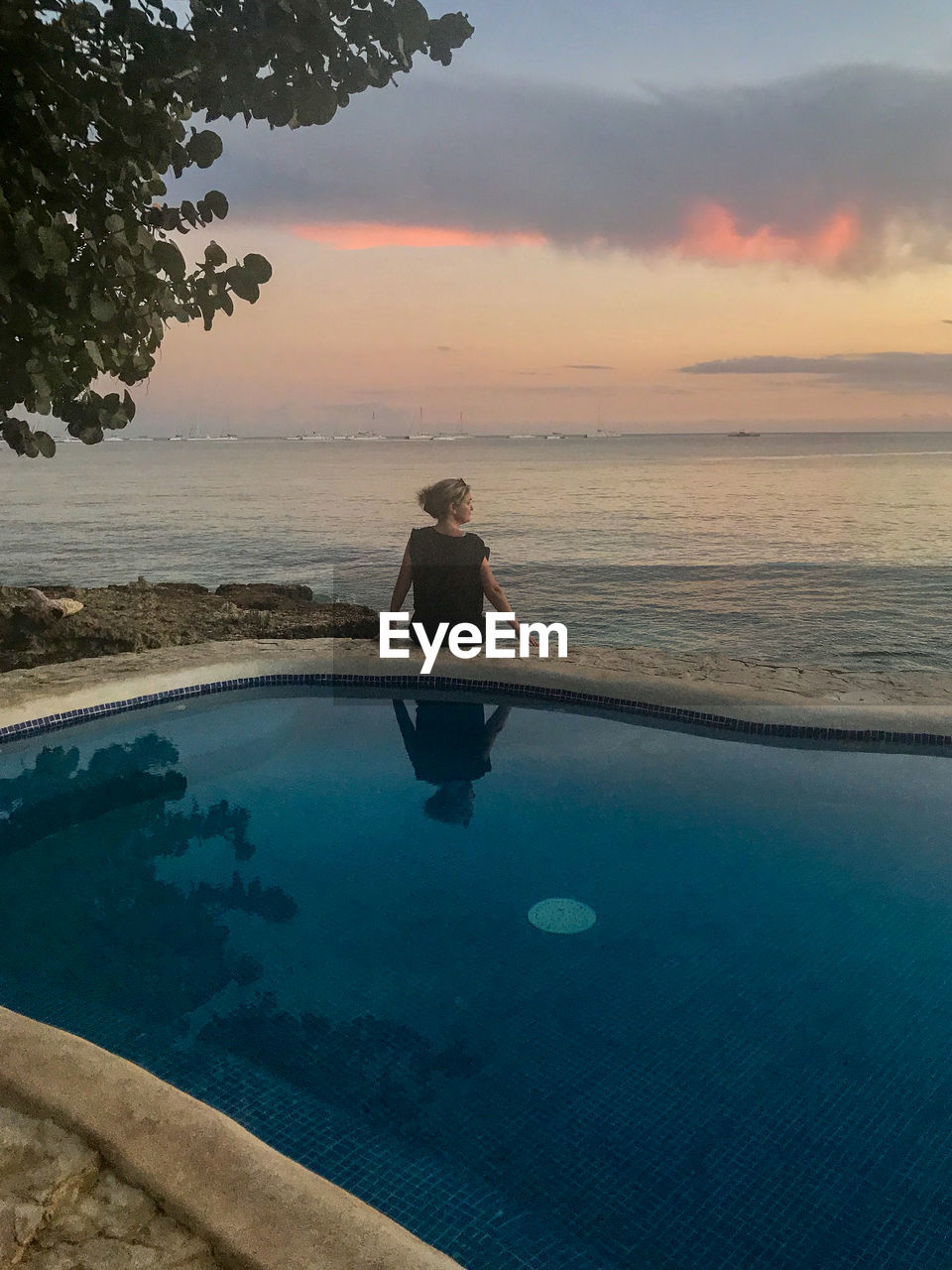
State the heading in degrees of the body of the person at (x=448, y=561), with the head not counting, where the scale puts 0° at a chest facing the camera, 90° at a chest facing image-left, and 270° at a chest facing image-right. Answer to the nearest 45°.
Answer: approximately 180°

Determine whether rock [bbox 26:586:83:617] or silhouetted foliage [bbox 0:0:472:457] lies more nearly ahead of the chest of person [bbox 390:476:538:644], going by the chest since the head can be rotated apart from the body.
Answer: the rock

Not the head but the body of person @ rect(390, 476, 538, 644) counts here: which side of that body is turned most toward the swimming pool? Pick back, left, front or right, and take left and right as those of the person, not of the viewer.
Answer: back

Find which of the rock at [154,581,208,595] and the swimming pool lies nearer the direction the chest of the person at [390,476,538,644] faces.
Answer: the rock

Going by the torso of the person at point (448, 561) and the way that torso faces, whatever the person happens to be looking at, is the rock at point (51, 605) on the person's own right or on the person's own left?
on the person's own left

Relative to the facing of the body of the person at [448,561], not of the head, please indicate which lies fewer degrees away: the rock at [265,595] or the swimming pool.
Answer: the rock

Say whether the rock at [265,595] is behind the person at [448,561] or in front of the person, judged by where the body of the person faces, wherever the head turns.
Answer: in front

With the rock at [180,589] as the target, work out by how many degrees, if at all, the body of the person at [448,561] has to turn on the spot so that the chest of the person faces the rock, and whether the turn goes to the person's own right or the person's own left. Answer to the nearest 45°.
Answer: approximately 45° to the person's own left

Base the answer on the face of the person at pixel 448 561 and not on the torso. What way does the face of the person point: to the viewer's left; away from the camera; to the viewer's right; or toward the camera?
to the viewer's right
